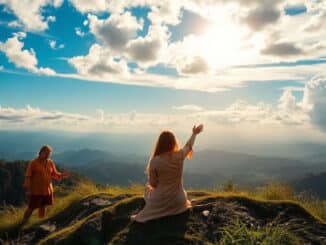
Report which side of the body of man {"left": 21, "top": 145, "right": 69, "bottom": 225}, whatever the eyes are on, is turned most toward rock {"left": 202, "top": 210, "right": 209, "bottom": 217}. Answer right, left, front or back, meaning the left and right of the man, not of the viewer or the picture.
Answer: front

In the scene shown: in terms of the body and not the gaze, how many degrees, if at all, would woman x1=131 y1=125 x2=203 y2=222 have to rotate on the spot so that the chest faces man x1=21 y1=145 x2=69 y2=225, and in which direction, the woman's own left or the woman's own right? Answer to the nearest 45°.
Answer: approximately 45° to the woman's own left

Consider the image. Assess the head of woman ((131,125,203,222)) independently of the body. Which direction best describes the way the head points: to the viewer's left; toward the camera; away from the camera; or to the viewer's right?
away from the camera

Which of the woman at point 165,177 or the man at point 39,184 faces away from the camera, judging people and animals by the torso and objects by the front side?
the woman

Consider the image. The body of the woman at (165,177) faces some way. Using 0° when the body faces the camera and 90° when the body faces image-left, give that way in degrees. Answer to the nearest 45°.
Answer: approximately 180°

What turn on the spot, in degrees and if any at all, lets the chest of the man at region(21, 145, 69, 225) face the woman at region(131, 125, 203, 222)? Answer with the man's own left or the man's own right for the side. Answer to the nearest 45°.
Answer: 0° — they already face them

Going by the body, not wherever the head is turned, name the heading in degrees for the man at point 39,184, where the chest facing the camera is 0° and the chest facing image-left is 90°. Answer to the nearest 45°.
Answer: approximately 315°
